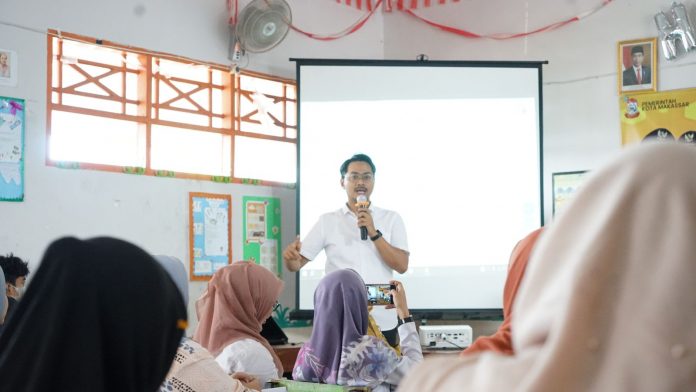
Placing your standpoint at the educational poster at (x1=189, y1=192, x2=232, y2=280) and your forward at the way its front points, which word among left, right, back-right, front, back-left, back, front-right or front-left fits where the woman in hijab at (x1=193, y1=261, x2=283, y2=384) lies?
front-right

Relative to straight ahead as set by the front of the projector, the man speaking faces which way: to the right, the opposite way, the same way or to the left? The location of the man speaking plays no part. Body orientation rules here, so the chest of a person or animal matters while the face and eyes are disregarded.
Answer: the opposite way

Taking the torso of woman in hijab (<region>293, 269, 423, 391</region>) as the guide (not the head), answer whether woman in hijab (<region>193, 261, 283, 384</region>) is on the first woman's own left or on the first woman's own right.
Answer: on the first woman's own left

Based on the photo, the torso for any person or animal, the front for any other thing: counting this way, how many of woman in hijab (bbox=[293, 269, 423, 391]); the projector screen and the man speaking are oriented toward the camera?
2

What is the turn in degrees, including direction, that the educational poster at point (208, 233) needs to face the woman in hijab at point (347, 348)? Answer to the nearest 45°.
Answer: approximately 45° to its right

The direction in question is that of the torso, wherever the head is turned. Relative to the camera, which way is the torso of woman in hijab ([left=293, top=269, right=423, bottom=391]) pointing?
away from the camera

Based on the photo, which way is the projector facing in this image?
away from the camera

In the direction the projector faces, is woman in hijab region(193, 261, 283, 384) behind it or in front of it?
behind

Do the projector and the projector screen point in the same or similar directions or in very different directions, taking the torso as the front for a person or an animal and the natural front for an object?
very different directions

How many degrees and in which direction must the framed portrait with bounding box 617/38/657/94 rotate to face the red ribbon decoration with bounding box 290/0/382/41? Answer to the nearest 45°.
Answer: approximately 45° to its right

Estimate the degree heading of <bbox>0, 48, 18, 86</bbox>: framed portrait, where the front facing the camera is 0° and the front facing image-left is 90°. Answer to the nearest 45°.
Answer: approximately 315°

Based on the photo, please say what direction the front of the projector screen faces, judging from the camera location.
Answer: facing the viewer

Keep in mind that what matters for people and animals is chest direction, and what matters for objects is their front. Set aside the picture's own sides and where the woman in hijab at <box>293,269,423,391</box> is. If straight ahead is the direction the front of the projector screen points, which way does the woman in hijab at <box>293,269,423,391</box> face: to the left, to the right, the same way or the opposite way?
the opposite way

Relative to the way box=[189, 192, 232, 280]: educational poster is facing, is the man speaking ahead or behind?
ahead

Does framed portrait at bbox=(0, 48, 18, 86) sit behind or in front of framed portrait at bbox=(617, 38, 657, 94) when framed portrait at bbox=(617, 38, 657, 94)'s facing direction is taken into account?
in front
